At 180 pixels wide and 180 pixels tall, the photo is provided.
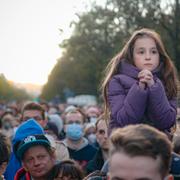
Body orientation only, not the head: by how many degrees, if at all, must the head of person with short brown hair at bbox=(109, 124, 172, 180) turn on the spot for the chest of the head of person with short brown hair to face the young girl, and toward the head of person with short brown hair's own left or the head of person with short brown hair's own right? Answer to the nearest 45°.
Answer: approximately 135° to the head of person with short brown hair's own right

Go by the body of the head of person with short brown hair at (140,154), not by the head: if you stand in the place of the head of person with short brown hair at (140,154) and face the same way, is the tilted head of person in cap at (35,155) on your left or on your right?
on your right
